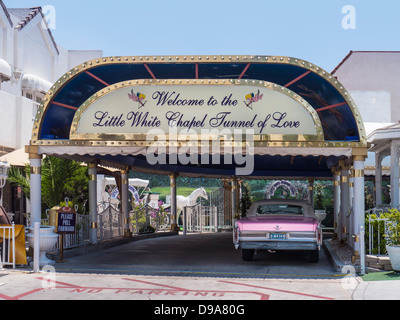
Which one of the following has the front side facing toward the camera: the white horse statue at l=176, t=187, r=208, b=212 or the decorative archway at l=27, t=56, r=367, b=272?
the decorative archway

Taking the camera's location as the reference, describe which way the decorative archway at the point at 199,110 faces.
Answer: facing the viewer

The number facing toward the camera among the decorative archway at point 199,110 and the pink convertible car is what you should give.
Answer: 1

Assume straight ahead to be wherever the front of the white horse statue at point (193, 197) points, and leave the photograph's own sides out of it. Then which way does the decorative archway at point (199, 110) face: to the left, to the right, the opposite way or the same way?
to the right

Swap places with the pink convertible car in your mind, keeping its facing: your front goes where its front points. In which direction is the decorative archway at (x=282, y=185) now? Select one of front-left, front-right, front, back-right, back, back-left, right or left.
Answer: front

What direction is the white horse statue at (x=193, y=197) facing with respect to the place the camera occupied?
facing to the right of the viewer

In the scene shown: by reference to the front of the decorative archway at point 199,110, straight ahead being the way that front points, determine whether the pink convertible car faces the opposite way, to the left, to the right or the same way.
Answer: the opposite way

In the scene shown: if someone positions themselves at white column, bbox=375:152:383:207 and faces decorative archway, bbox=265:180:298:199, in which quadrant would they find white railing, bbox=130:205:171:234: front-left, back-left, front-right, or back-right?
front-left

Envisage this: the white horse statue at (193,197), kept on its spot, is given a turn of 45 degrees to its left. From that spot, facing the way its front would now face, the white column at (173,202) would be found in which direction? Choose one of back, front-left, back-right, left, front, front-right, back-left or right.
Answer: back-right

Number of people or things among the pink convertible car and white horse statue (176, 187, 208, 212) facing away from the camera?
1

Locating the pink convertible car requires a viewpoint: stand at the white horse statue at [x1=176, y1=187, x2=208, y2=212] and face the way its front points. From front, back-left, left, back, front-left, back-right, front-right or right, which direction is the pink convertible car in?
right

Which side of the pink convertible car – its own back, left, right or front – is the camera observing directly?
back

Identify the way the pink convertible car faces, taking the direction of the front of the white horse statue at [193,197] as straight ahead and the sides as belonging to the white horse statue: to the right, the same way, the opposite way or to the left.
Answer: to the left

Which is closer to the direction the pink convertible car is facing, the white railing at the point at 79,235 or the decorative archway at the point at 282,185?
the decorative archway
